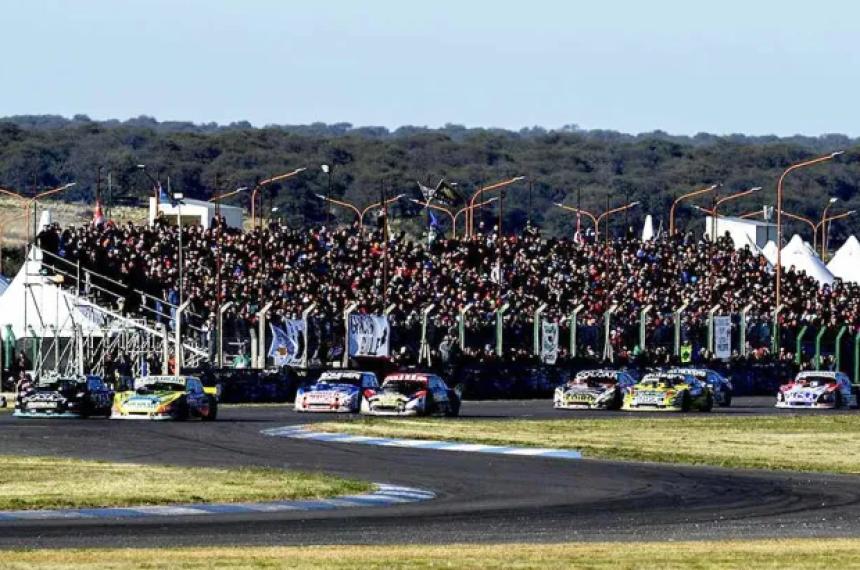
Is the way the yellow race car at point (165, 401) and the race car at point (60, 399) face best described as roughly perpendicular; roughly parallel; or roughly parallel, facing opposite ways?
roughly parallel

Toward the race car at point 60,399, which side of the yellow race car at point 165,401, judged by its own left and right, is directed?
right

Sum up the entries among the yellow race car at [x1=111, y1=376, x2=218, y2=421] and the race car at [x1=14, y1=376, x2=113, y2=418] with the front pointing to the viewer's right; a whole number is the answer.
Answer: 0

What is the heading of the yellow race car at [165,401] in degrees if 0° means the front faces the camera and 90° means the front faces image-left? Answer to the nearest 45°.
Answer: approximately 45°

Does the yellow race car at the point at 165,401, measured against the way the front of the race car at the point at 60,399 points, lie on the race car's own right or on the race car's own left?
on the race car's own left

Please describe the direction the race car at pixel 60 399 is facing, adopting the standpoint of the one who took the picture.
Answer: facing the viewer and to the left of the viewer
